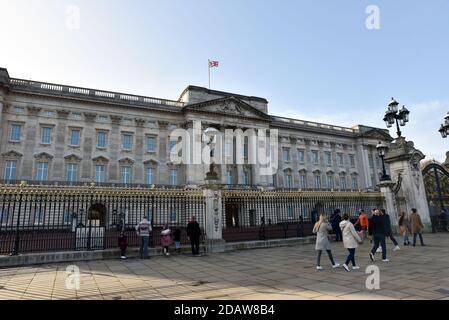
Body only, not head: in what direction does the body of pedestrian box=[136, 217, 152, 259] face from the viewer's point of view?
away from the camera

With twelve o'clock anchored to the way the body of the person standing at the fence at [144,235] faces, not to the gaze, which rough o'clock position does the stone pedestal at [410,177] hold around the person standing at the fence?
The stone pedestal is roughly at 3 o'clock from the person standing at the fence.

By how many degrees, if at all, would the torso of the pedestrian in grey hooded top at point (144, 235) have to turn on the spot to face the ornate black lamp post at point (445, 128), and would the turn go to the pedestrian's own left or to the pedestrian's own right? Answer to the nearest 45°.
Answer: approximately 90° to the pedestrian's own right

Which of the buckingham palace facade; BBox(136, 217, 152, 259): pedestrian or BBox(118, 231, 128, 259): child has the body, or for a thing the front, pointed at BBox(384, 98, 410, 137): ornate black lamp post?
the buckingham palace facade

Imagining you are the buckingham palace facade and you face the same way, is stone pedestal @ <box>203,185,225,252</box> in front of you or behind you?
in front

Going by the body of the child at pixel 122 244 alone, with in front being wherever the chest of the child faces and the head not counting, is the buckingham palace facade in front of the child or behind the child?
in front

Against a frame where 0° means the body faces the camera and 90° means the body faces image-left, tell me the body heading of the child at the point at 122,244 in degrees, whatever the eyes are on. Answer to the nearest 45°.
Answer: approximately 180°

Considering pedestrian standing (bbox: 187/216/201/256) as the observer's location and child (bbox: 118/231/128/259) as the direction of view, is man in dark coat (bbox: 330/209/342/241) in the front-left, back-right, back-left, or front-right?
back-right

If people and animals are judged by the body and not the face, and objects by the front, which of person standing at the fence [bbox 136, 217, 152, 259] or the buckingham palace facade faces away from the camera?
the person standing at the fence

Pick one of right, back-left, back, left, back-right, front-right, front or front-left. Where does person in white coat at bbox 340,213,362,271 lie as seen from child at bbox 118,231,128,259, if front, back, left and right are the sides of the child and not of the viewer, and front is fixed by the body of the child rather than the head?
back-right

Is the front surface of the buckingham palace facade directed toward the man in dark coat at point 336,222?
yes
